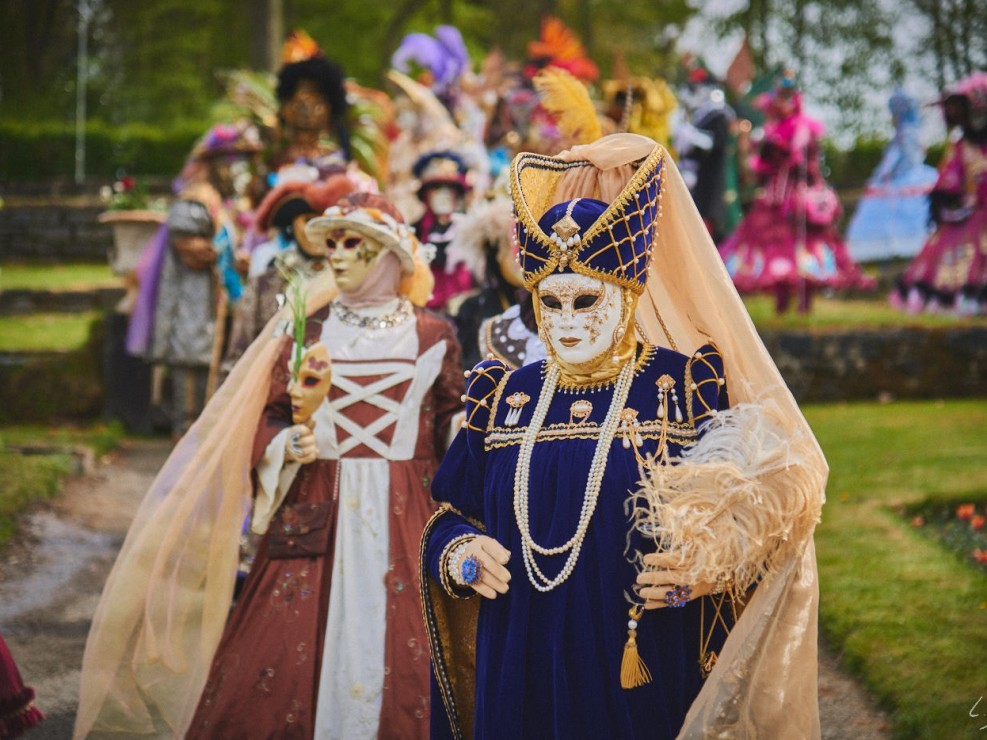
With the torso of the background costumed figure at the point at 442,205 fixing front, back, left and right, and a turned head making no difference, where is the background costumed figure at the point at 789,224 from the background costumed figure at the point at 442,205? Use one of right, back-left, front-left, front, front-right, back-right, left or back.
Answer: back-left

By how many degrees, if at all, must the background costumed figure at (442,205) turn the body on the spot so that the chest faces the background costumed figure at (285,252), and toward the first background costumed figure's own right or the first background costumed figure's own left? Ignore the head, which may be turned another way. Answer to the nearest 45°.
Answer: approximately 45° to the first background costumed figure's own right

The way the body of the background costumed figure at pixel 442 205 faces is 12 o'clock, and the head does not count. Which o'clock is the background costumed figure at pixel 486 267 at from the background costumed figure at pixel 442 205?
the background costumed figure at pixel 486 267 is roughly at 12 o'clock from the background costumed figure at pixel 442 205.

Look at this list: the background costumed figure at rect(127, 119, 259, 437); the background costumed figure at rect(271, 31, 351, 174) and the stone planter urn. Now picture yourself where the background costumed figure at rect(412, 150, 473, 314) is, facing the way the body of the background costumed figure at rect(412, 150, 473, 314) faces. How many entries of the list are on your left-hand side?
0

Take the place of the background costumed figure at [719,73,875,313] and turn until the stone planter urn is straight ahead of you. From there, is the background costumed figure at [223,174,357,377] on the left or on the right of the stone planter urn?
left

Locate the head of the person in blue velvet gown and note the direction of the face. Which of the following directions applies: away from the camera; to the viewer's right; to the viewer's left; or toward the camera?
toward the camera

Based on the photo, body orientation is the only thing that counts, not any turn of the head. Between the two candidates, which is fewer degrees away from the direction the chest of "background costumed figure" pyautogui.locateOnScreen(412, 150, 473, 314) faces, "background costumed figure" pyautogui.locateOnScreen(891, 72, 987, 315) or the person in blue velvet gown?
the person in blue velvet gown

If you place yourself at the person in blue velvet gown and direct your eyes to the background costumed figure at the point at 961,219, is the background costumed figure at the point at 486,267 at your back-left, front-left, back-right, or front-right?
front-left

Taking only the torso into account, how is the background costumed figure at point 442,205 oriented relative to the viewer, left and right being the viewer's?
facing the viewer

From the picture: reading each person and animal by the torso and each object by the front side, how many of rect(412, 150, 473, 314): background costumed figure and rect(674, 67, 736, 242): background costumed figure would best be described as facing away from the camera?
0

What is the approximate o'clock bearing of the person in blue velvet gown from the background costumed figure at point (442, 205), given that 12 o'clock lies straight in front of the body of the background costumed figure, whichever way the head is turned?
The person in blue velvet gown is roughly at 12 o'clock from the background costumed figure.
